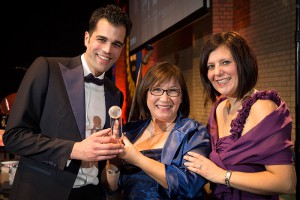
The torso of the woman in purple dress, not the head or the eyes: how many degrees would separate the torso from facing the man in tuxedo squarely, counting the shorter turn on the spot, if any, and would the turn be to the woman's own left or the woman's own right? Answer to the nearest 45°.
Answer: approximately 45° to the woman's own right

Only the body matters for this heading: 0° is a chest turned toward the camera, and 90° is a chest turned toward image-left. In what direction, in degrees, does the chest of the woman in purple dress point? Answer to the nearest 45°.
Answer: approximately 45°

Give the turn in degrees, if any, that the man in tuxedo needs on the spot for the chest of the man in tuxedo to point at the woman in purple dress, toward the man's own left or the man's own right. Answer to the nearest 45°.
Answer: approximately 45° to the man's own left

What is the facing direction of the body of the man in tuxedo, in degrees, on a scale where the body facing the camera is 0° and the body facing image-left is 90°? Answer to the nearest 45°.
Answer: approximately 315°
